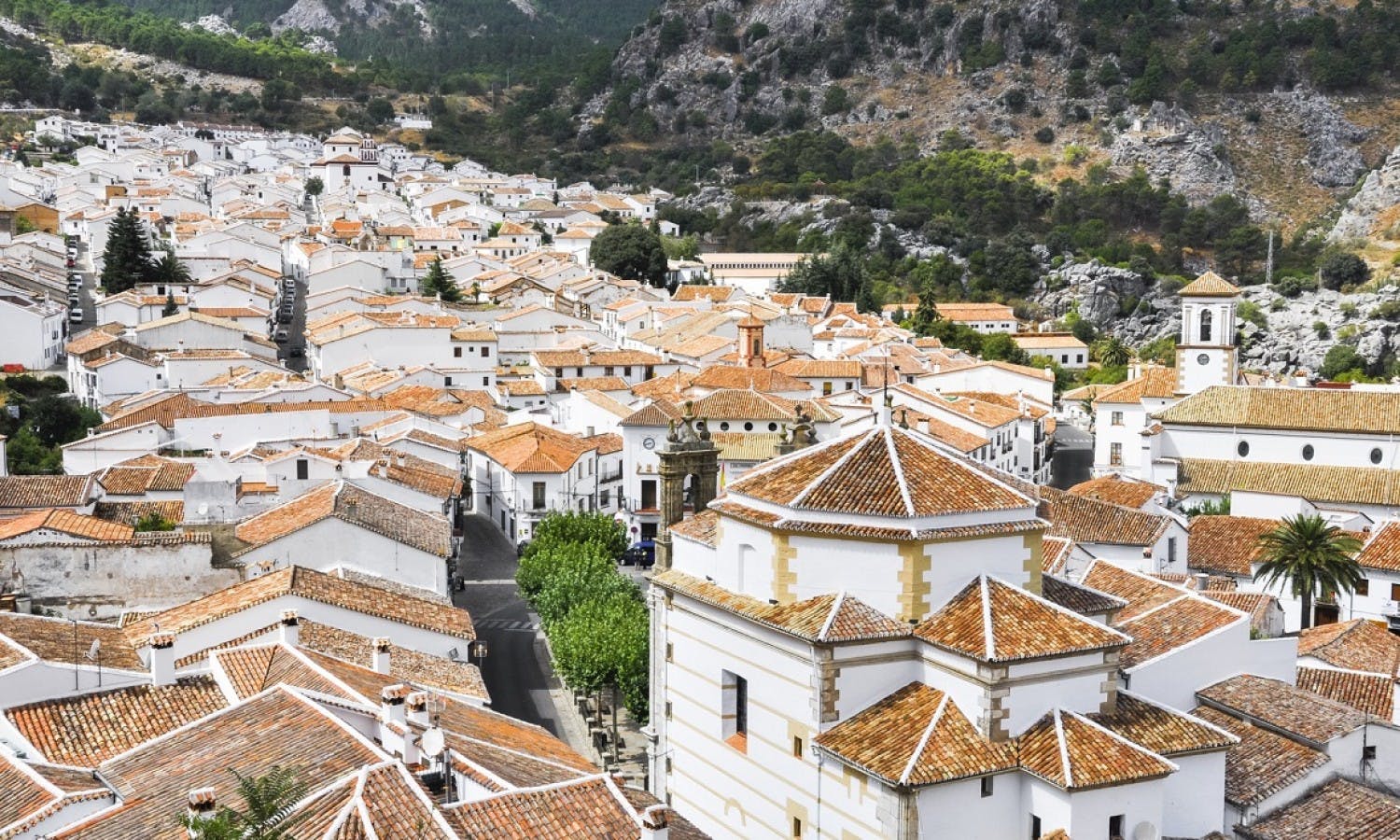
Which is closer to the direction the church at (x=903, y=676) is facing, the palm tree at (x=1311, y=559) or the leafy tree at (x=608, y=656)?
the leafy tree

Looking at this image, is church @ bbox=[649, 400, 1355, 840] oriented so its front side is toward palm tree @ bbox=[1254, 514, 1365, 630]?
no

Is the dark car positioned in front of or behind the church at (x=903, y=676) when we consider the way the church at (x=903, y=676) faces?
in front

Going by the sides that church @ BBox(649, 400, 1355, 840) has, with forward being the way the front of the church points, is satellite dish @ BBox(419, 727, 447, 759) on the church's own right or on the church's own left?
on the church's own left

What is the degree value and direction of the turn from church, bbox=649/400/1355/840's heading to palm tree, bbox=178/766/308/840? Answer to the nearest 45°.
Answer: approximately 90° to its left

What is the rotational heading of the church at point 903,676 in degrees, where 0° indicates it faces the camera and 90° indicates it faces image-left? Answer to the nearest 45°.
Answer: approximately 135°

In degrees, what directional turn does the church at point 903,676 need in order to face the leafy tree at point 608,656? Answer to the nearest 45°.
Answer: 0° — it already faces it

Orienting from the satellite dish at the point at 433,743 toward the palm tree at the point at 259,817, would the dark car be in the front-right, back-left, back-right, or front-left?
back-right

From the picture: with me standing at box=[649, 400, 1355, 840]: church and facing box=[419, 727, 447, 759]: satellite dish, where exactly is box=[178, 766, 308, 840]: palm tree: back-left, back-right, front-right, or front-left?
front-left
